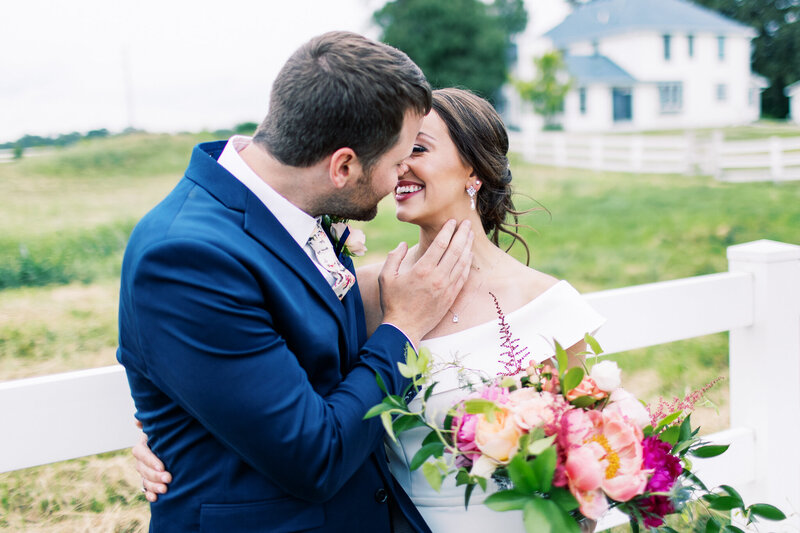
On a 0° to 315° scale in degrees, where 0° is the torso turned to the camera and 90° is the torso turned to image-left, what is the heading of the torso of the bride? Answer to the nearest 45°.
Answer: approximately 45°

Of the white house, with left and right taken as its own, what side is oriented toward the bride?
front

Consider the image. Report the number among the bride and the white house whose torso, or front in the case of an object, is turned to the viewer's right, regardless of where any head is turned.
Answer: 0

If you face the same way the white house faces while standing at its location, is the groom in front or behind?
in front

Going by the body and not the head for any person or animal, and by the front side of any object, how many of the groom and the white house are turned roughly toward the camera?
1

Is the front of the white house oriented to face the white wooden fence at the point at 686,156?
yes

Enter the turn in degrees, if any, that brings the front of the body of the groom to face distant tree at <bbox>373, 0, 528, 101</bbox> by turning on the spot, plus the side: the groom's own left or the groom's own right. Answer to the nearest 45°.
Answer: approximately 90° to the groom's own left

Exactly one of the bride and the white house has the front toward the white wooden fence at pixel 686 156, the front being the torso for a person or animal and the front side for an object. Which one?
the white house

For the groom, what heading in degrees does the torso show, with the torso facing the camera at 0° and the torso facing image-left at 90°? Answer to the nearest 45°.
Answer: approximately 270°

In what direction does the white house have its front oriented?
toward the camera
